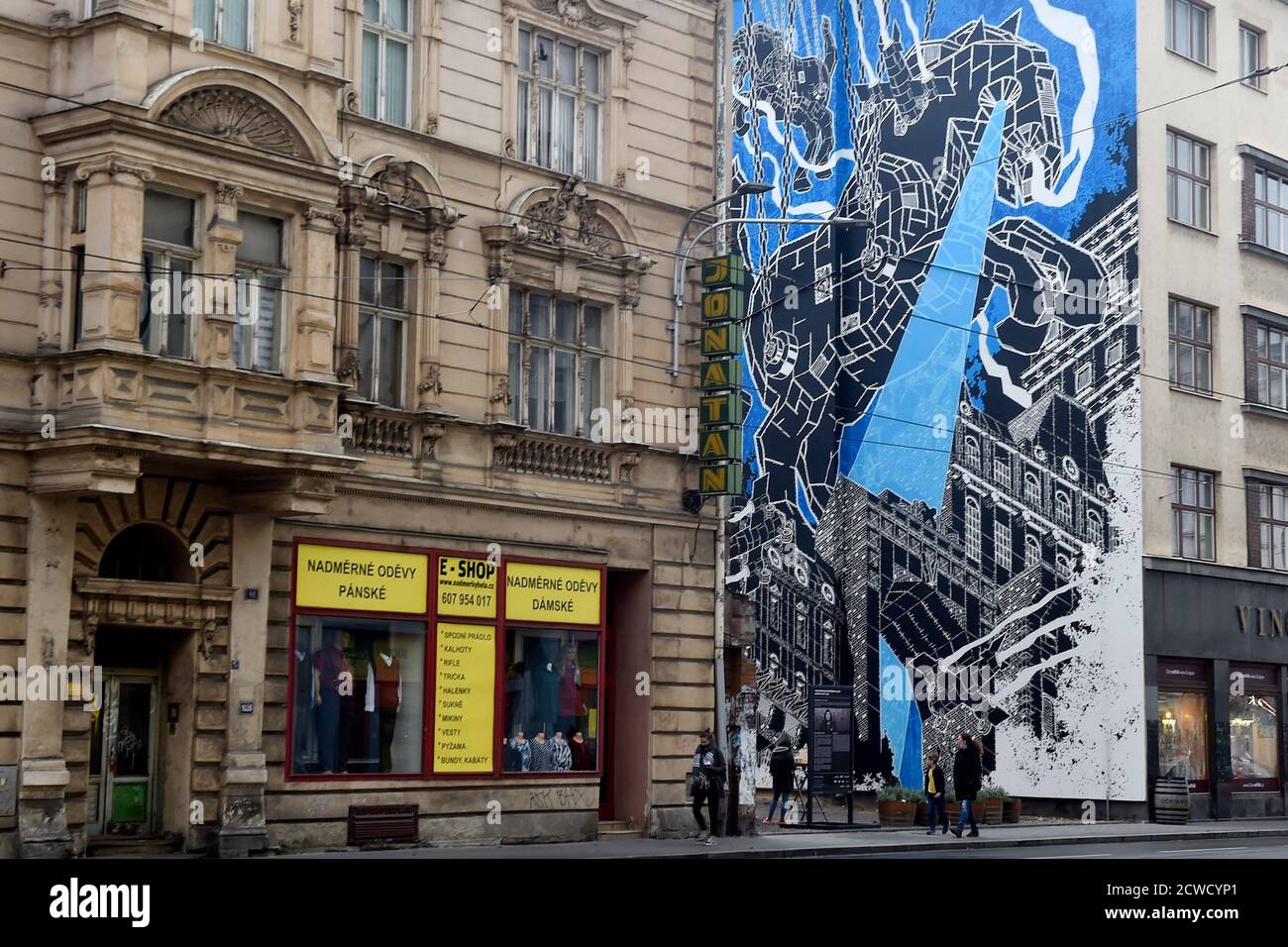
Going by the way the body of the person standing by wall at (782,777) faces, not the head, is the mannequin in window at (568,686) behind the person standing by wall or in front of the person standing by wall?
behind

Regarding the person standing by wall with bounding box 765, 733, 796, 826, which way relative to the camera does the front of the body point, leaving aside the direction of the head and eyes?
away from the camera

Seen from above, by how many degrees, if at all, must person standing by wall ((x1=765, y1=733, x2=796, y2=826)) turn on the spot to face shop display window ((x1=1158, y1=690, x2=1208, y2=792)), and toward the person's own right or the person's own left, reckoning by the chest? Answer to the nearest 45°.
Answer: approximately 45° to the person's own right

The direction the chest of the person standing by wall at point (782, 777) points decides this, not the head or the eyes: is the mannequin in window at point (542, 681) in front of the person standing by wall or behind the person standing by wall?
behind

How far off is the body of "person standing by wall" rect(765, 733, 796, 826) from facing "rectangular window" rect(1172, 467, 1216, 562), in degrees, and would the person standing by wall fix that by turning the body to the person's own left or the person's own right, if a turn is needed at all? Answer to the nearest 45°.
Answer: approximately 45° to the person's own right

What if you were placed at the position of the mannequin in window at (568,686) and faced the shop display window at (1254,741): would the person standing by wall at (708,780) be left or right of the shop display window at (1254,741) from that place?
right
